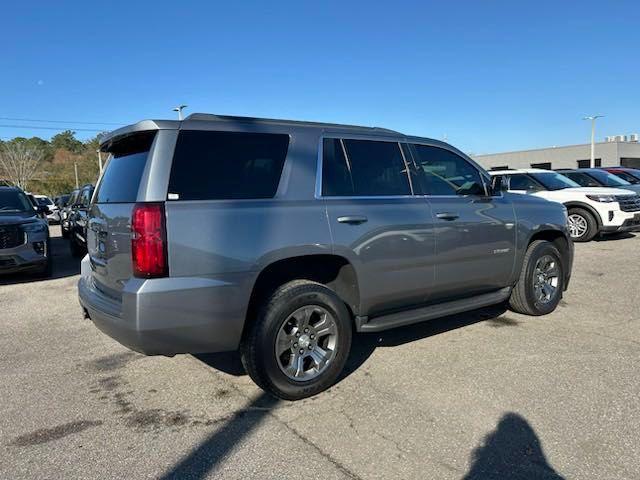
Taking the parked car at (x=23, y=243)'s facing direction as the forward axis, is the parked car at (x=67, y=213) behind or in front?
behind

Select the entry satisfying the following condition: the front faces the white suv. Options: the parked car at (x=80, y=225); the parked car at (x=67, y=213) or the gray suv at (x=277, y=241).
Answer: the gray suv

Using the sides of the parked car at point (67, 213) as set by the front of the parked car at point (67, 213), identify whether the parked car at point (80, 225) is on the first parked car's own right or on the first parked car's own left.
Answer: on the first parked car's own left

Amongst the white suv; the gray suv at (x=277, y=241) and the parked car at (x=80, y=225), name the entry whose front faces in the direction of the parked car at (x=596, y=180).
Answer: the gray suv

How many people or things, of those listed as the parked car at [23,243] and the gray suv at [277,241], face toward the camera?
1

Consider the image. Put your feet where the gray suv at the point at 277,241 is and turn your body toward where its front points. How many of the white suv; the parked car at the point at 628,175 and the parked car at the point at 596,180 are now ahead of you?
3

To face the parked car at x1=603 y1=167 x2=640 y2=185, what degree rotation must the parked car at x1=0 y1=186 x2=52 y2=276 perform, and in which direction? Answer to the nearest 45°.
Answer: approximately 90° to its left

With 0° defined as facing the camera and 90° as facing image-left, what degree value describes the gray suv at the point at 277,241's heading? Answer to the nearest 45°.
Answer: approximately 225°

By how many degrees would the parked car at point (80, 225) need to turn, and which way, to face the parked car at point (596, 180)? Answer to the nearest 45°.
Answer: approximately 135° to its left

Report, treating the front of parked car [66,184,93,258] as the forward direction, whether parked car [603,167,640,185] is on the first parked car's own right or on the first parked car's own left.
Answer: on the first parked car's own left
